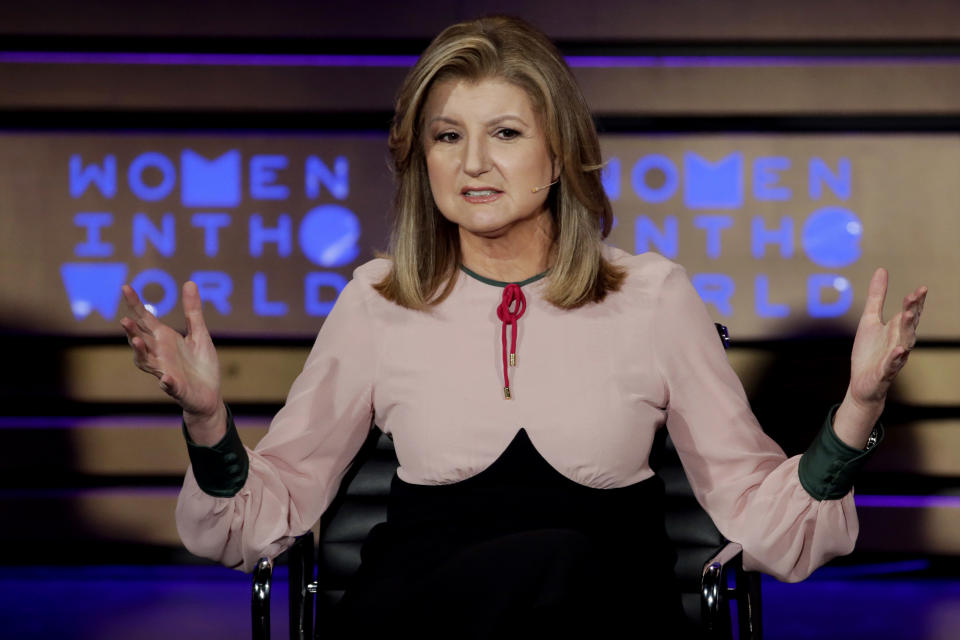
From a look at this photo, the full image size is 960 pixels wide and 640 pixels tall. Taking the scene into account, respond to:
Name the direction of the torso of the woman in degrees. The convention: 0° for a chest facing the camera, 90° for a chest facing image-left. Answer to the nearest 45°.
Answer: approximately 0°
